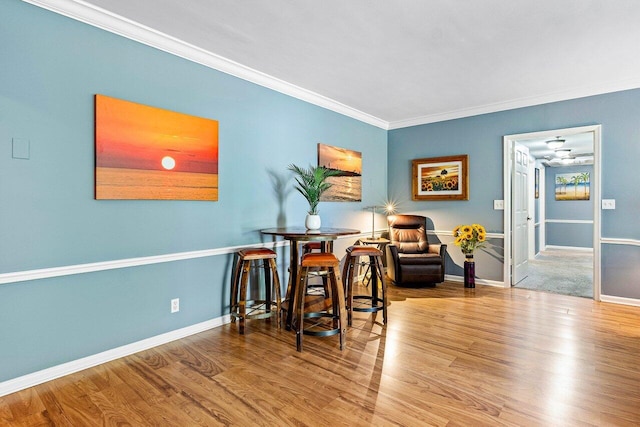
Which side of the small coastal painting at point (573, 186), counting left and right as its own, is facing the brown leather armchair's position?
front

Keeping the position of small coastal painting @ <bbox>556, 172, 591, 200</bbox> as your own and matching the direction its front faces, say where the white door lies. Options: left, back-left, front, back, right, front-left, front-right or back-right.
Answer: front

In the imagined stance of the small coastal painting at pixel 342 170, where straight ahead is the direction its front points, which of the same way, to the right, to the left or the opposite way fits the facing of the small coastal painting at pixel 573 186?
to the right

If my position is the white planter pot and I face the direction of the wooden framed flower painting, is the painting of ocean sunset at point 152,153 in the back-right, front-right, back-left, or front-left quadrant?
back-left

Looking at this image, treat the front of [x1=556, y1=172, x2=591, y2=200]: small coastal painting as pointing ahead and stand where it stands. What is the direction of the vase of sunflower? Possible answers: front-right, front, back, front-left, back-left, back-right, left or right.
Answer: front

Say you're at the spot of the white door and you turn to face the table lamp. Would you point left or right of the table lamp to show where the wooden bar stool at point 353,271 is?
left

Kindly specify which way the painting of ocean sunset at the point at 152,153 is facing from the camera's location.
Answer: facing the viewer and to the right of the viewer

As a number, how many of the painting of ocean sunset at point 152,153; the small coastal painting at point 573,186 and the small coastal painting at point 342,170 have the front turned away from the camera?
0

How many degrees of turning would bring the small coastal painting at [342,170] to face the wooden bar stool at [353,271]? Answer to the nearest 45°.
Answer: approximately 45° to its right

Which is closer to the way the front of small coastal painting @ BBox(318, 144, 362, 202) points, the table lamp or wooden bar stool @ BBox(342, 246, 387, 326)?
the wooden bar stool

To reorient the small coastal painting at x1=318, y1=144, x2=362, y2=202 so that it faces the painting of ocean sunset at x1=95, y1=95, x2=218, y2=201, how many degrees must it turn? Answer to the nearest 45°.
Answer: approximately 90° to its right

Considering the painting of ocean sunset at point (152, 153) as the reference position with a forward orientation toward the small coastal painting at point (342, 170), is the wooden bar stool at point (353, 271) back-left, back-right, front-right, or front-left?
front-right

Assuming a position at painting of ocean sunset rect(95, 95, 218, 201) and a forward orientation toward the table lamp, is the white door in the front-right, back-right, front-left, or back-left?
front-right

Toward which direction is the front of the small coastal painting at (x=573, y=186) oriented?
toward the camera

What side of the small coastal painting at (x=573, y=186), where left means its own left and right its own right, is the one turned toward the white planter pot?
front

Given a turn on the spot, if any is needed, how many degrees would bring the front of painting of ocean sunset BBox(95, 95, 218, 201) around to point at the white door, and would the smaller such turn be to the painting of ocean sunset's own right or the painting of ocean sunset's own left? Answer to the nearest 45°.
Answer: approximately 45° to the painting of ocean sunset's own left
